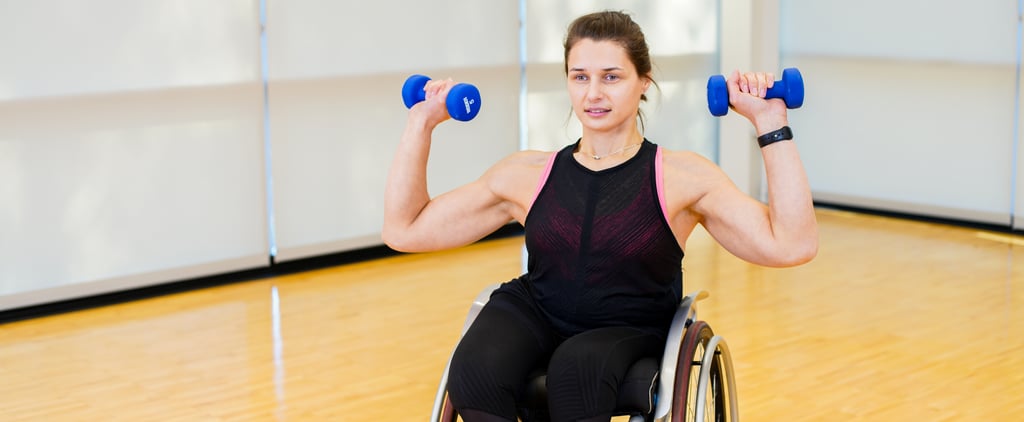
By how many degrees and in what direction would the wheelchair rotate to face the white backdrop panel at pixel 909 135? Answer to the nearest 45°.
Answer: approximately 180°

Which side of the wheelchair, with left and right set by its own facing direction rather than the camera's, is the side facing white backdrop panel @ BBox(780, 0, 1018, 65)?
back

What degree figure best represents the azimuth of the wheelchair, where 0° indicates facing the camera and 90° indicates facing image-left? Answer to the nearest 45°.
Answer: approximately 0°

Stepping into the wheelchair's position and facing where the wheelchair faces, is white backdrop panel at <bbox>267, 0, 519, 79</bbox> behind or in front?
behind

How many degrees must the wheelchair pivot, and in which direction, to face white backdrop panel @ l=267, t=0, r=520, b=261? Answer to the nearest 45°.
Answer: approximately 180°

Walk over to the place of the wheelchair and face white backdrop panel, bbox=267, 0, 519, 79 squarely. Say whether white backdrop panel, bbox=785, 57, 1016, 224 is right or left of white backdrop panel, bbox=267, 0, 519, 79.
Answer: right
